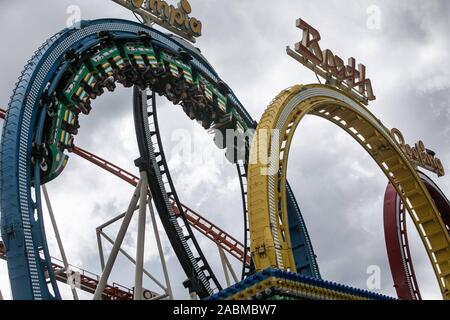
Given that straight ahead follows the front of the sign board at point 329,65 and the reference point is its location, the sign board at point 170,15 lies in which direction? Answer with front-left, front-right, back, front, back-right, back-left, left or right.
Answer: right

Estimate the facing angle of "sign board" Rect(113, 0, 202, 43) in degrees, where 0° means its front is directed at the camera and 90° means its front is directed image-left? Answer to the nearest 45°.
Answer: approximately 315°

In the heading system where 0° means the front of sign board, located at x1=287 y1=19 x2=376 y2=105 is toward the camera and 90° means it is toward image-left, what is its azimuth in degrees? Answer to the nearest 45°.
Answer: approximately 315°

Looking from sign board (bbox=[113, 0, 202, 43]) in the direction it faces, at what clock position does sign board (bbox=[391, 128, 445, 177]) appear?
sign board (bbox=[391, 128, 445, 177]) is roughly at 9 o'clock from sign board (bbox=[113, 0, 202, 43]).

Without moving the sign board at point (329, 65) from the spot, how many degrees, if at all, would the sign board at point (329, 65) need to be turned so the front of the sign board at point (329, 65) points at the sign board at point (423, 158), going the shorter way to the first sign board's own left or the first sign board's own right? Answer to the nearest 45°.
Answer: approximately 135° to the first sign board's own left

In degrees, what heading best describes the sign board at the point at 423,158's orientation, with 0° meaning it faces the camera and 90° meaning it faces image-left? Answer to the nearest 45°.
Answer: approximately 315°

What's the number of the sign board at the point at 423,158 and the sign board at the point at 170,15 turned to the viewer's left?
0
